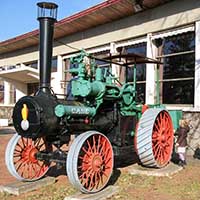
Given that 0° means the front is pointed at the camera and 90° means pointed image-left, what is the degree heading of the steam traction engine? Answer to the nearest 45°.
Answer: approximately 45°
